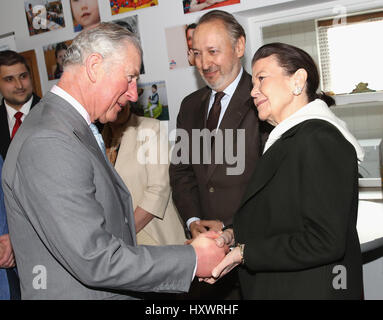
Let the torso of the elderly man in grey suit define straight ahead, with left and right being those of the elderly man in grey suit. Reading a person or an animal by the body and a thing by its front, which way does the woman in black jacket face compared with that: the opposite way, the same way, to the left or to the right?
the opposite way

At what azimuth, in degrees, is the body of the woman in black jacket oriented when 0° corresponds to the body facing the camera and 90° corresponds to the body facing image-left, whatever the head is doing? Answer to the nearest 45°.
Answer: approximately 90°

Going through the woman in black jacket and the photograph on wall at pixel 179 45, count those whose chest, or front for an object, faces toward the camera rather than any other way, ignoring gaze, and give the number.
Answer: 1

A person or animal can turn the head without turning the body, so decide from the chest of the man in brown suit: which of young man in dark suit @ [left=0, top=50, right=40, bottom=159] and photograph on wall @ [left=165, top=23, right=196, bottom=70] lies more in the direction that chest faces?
the young man in dark suit

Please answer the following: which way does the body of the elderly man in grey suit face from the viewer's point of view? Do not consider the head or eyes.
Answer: to the viewer's right
